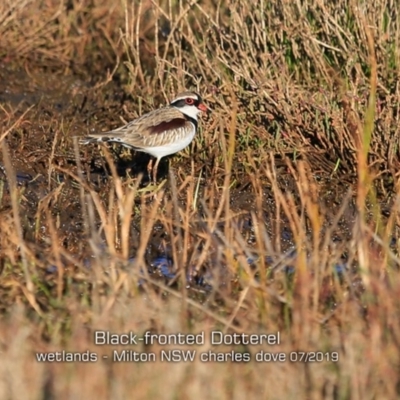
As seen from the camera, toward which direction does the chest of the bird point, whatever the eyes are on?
to the viewer's right
